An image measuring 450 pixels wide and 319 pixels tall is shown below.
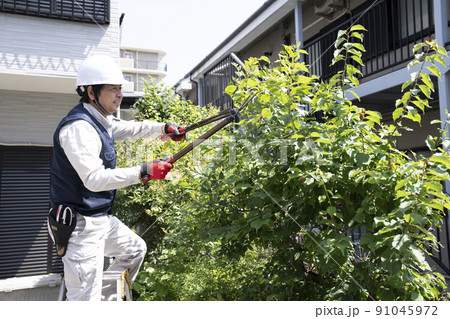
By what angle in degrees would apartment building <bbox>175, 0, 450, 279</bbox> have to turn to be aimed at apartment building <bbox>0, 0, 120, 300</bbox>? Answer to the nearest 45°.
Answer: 0° — it already faces it

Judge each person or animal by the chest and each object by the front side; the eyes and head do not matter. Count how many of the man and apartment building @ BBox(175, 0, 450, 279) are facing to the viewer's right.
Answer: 1

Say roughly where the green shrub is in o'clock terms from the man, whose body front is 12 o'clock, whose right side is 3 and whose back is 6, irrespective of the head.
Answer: The green shrub is roughly at 1 o'clock from the man.

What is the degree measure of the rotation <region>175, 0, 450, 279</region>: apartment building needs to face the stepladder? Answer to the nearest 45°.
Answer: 0° — it already faces it

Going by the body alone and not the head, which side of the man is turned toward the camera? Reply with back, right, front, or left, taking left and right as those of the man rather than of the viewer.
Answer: right

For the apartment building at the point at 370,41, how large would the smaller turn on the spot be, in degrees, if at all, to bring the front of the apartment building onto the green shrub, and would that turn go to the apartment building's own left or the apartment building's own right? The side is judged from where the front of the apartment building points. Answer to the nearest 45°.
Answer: approximately 45° to the apartment building's own left

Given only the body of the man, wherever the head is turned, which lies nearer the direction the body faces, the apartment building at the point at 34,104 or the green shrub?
the green shrub

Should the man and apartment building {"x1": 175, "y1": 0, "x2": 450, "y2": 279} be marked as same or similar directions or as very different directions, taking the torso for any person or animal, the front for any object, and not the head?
very different directions

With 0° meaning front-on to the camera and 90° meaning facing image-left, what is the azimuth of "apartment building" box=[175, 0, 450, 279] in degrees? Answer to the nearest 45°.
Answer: approximately 45°
